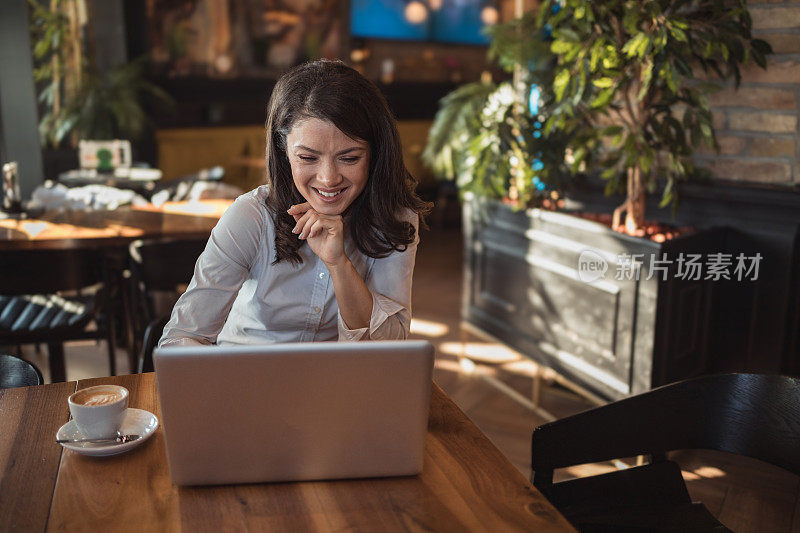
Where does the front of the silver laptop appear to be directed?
away from the camera

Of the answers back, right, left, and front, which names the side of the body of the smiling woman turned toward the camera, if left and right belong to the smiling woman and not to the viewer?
front

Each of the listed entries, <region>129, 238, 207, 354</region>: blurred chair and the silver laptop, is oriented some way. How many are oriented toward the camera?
0

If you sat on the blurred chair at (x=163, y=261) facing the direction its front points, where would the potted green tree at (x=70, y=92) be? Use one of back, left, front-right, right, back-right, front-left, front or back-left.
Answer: front

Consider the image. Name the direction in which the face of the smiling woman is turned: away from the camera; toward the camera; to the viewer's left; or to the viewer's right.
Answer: toward the camera

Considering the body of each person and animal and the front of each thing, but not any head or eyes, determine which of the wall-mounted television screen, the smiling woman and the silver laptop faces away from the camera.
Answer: the silver laptop

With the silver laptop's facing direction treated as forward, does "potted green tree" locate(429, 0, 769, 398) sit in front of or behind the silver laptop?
in front

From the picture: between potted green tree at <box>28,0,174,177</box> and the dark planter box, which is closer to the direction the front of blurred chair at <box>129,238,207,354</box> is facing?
the potted green tree

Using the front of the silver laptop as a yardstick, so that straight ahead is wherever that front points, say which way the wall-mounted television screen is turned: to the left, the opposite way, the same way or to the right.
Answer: the opposite way

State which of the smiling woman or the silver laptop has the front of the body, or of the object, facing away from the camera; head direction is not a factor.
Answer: the silver laptop

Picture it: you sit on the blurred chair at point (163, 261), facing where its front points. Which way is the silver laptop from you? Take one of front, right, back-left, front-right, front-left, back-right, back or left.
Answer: back

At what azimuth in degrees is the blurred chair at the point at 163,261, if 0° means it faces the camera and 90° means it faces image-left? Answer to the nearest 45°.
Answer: approximately 180°

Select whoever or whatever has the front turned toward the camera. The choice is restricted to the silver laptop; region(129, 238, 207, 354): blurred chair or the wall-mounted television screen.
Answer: the wall-mounted television screen

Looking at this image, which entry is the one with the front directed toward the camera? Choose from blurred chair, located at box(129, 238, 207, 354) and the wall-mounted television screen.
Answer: the wall-mounted television screen

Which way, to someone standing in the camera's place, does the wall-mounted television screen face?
facing the viewer

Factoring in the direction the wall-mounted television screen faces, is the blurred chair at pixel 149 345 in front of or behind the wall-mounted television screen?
in front

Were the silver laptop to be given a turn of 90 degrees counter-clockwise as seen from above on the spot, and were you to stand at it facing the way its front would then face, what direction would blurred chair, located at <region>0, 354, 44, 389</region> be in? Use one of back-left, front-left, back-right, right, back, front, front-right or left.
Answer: front-right

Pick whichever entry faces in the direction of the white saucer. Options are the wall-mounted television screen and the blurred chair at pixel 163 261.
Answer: the wall-mounted television screen
